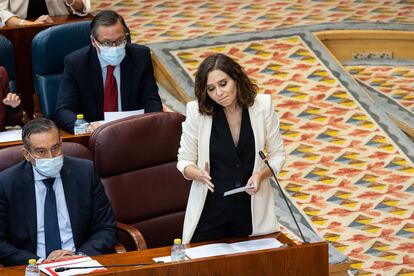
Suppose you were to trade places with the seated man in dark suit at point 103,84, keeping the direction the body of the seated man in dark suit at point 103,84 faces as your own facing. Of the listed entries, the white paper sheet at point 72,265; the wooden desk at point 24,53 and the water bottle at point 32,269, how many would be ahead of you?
2

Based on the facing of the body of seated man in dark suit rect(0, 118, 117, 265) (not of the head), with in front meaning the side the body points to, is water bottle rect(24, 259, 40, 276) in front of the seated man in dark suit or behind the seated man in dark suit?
in front

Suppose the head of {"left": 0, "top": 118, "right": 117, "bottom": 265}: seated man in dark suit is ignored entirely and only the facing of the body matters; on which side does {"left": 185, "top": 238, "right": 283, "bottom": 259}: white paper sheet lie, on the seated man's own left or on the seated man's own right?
on the seated man's own left

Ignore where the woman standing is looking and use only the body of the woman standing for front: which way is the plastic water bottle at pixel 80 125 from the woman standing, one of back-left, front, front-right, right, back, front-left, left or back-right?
back-right

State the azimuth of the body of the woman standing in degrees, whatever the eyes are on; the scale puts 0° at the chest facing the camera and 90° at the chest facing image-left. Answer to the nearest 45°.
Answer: approximately 0°

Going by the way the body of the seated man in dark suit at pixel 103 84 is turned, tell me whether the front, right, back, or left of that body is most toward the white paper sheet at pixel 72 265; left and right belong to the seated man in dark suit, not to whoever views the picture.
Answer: front

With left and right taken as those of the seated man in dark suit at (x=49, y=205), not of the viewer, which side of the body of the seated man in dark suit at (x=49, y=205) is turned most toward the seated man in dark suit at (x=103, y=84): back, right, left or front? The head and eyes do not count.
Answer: back

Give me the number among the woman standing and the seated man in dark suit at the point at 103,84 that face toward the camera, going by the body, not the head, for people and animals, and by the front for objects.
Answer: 2

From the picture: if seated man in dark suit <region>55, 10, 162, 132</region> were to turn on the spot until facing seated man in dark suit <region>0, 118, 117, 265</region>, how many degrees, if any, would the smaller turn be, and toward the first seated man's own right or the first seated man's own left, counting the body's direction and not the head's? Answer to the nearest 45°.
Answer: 0° — they already face them

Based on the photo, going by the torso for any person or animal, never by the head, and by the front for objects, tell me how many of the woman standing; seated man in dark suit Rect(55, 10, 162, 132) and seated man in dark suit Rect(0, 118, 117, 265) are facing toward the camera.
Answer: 3

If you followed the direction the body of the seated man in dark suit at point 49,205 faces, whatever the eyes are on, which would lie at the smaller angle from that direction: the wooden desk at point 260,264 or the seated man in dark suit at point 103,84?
the wooden desk
